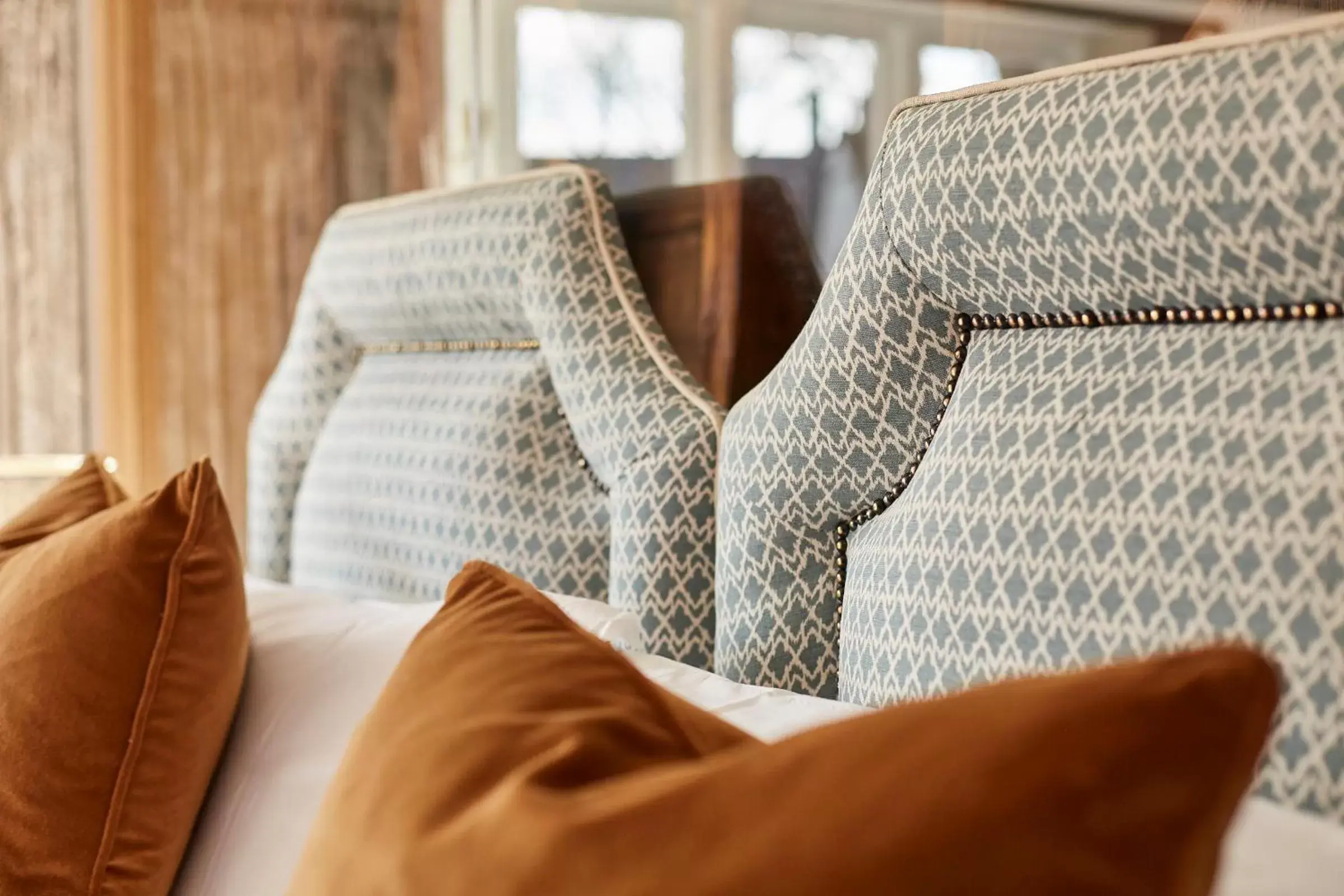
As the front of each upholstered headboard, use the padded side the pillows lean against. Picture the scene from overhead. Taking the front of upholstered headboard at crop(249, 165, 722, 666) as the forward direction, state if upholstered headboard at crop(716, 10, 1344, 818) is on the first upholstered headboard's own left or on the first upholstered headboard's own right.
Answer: on the first upholstered headboard's own left

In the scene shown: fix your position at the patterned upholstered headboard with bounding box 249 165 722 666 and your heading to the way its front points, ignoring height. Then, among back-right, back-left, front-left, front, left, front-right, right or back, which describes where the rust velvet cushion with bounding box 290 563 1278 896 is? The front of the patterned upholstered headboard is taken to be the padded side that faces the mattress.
front-left

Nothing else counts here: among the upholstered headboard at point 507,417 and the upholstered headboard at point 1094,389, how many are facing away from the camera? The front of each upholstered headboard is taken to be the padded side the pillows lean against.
0

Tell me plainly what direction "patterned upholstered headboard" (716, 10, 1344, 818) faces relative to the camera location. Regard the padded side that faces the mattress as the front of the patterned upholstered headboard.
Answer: facing the viewer and to the left of the viewer
